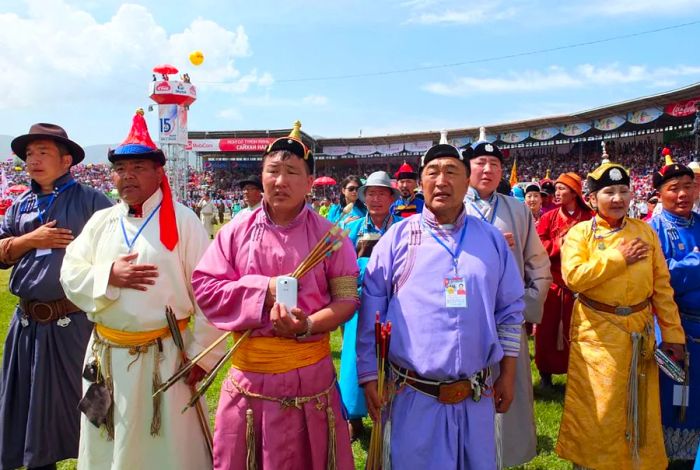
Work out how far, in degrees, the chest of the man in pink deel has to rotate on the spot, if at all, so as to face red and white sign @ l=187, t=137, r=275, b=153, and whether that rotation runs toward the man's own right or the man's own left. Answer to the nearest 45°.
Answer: approximately 180°

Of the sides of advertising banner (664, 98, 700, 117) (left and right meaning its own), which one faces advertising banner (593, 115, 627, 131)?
right

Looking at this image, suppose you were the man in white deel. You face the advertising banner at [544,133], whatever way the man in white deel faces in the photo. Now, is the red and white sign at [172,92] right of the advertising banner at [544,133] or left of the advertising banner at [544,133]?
left

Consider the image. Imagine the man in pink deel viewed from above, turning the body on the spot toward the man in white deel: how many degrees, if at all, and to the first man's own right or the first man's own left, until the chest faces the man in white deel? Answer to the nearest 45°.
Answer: approximately 135° to the first man's own right

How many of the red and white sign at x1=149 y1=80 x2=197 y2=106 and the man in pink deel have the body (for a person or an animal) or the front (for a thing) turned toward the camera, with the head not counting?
2

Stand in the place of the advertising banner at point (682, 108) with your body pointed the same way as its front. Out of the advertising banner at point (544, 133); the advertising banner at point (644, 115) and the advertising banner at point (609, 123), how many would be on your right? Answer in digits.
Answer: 3

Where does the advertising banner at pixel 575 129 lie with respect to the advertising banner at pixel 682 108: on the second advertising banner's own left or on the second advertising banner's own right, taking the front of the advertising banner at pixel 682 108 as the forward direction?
on the second advertising banner's own right

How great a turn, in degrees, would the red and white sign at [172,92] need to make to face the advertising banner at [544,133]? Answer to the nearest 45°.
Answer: approximately 90° to its left

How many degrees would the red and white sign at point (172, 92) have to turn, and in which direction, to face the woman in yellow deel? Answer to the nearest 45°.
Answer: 0° — it already faces them

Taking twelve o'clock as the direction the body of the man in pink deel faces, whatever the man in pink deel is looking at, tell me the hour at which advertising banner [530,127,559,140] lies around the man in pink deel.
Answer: The advertising banner is roughly at 7 o'clock from the man in pink deel.

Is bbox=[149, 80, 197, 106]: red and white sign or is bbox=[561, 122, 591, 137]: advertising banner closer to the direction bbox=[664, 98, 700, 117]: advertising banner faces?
the red and white sign

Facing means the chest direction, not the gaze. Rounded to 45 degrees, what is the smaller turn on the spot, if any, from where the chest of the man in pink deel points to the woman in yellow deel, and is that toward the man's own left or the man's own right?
approximately 90° to the man's own left

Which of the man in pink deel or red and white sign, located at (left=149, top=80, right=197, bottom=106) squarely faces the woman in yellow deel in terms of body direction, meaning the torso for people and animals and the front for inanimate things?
the red and white sign
